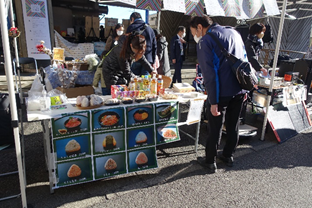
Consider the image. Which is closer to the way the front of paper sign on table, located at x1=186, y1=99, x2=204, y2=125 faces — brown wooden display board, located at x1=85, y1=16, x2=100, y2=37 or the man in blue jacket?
the man in blue jacket

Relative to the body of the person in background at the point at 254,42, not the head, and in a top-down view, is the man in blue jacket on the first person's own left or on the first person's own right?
on the first person's own right

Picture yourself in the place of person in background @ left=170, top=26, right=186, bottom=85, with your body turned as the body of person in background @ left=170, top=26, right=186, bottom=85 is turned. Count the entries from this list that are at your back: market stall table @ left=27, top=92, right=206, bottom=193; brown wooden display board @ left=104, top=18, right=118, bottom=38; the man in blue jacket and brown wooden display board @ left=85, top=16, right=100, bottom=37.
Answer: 2

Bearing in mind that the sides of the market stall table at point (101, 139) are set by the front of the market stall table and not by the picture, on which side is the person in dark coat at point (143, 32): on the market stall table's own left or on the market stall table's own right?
on the market stall table's own left

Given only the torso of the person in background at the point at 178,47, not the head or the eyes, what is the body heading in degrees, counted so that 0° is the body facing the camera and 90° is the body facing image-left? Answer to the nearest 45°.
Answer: approximately 315°

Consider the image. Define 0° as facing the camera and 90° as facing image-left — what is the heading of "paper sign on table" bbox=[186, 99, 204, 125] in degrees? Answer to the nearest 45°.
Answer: approximately 0°

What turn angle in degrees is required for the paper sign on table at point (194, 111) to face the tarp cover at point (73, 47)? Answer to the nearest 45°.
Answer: approximately 135° to its right

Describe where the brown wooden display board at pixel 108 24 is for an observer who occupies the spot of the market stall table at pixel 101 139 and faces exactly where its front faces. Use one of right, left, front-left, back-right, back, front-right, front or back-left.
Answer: back-left

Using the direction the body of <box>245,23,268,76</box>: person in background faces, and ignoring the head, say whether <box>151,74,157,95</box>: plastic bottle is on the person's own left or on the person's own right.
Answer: on the person's own right
